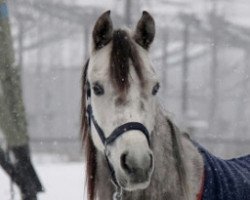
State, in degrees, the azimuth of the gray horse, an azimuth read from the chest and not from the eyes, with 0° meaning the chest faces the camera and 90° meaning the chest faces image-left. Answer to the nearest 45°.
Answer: approximately 45°
